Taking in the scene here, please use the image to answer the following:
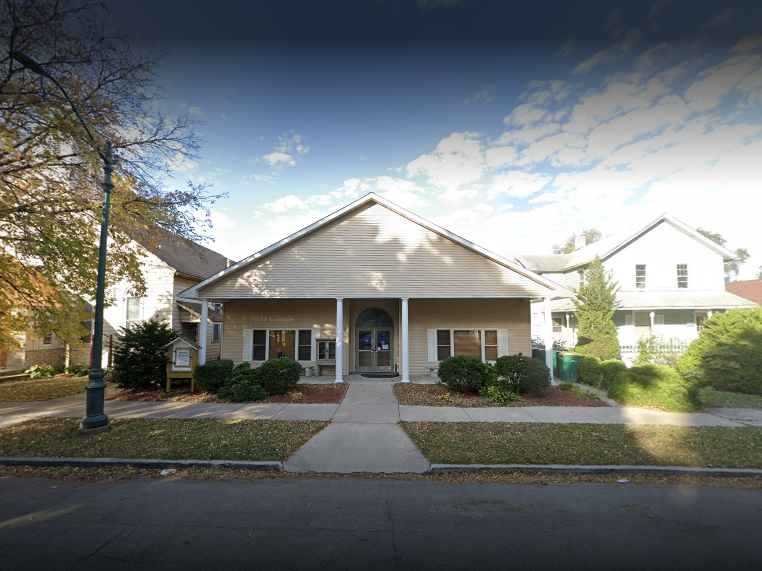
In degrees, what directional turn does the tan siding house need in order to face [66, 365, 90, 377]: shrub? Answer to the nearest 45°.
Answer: approximately 90° to its right

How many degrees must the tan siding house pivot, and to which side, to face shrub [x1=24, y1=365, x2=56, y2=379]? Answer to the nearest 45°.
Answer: approximately 90° to its right

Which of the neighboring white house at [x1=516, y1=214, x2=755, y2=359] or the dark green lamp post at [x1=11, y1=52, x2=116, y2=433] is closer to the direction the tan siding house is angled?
the dark green lamp post

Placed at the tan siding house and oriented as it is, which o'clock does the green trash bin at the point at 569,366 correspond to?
The green trash bin is roughly at 9 o'clock from the tan siding house.

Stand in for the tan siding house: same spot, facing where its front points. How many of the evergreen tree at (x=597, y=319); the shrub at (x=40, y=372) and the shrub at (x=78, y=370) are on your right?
2

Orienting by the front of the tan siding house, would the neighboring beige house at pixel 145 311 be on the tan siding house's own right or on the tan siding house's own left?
on the tan siding house's own right

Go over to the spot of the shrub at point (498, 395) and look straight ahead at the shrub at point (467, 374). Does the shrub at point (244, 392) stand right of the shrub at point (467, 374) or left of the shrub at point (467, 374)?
left

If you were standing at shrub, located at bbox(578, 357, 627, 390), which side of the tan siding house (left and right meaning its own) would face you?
left

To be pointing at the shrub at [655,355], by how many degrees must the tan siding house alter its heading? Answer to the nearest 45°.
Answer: approximately 90° to its left

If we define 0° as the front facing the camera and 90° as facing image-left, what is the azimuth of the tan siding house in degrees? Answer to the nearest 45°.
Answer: approximately 0°
